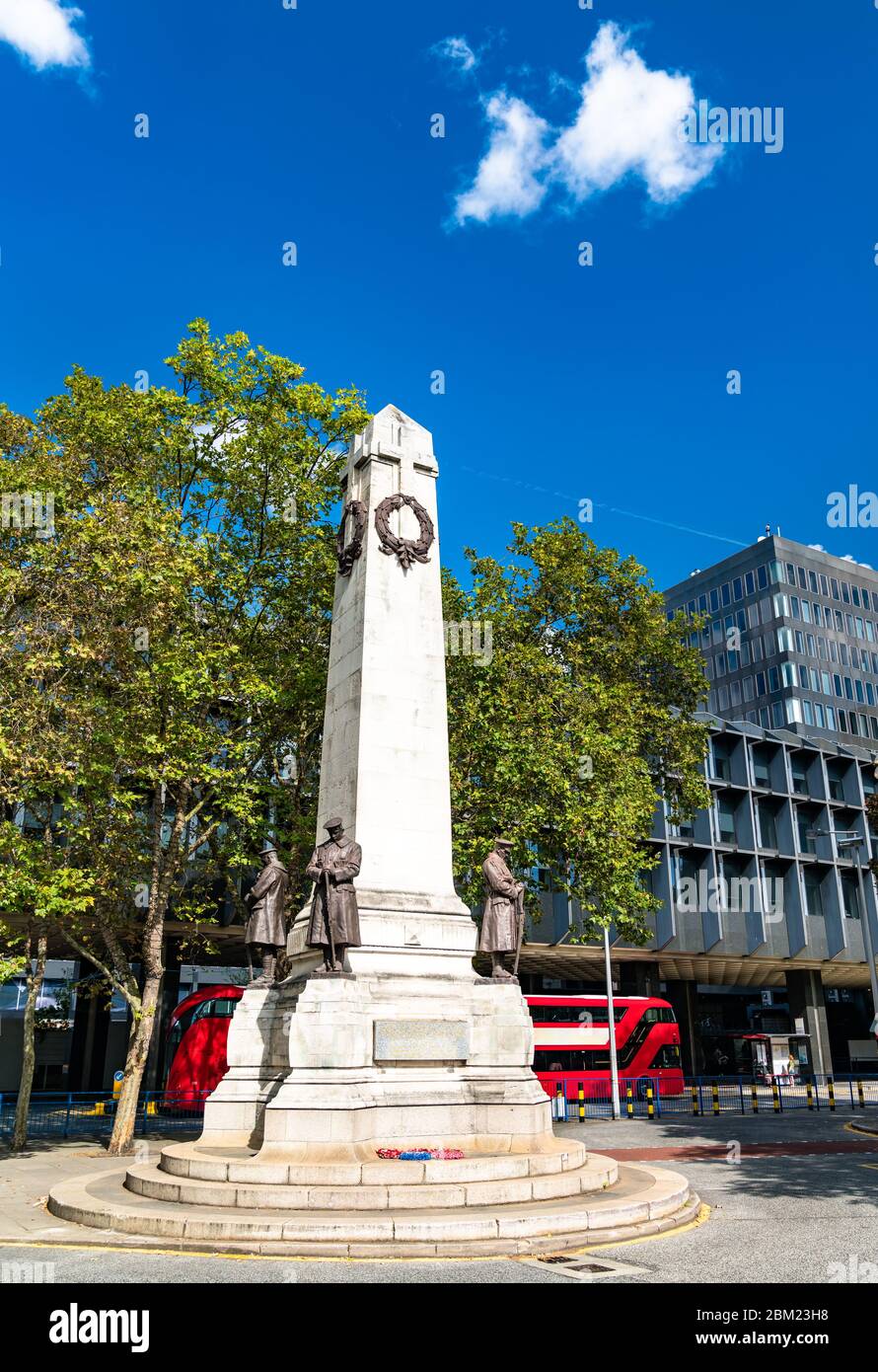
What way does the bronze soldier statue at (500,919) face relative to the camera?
to the viewer's right

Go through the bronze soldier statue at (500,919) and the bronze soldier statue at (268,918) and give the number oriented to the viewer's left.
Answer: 1

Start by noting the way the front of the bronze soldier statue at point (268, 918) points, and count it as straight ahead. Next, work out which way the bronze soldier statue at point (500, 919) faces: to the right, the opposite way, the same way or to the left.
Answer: the opposite way

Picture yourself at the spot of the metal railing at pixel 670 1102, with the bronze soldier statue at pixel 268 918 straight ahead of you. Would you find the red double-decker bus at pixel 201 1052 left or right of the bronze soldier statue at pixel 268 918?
right

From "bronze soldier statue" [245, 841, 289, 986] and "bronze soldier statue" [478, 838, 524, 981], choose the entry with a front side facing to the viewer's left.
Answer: "bronze soldier statue" [245, 841, 289, 986]

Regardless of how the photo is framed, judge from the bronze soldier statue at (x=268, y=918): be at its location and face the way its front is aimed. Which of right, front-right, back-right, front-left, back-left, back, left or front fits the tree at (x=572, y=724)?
back-right

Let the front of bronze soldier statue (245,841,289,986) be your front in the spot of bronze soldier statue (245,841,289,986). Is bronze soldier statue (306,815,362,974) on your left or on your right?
on your left

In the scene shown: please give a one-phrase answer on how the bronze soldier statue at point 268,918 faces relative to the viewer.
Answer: facing to the left of the viewer

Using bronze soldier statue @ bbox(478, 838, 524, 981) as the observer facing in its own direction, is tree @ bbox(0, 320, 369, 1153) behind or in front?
behind

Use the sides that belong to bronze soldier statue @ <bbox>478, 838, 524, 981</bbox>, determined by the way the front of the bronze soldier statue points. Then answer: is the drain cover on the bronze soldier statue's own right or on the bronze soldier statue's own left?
on the bronze soldier statue's own right
